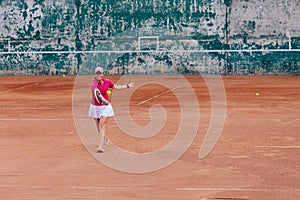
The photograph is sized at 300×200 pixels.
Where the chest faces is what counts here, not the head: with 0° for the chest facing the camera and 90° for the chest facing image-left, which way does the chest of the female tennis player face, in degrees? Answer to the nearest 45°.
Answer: approximately 0°
